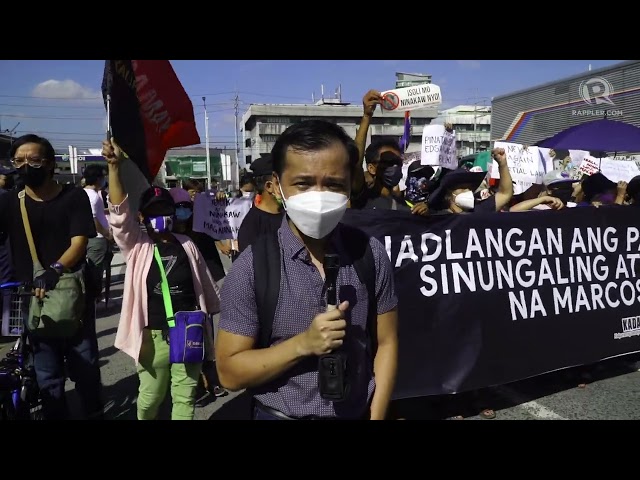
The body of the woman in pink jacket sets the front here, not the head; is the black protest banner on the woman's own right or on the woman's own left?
on the woman's own left

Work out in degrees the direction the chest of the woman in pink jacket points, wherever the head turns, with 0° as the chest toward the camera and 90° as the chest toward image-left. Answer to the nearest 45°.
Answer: approximately 0°

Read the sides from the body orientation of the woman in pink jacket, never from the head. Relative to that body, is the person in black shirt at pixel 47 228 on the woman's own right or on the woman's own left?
on the woman's own right

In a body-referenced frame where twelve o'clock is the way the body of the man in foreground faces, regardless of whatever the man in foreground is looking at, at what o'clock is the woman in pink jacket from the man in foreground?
The woman in pink jacket is roughly at 5 o'clock from the man in foreground.

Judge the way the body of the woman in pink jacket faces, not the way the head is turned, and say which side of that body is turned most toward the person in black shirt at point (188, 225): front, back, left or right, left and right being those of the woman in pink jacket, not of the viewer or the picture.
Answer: back

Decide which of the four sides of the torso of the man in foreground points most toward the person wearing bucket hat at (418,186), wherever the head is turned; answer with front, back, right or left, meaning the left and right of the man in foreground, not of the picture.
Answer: back

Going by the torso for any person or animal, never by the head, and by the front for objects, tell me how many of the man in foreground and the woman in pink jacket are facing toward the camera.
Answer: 2

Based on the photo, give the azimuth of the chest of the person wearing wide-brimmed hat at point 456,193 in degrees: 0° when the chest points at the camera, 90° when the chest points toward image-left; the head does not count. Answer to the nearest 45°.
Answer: approximately 315°

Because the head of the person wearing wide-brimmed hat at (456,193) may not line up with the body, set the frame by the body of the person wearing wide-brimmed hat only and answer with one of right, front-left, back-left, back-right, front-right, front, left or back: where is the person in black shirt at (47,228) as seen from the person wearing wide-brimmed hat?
right
